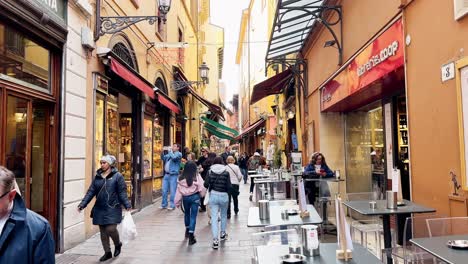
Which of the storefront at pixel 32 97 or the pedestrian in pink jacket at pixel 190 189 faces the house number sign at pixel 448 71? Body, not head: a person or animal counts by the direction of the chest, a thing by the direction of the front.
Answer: the storefront

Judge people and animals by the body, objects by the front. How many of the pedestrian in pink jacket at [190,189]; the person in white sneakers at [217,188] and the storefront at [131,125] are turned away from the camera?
2

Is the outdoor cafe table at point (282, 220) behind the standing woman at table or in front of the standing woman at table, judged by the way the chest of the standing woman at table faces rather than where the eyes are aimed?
in front

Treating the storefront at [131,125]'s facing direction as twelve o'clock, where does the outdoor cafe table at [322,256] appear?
The outdoor cafe table is roughly at 1 o'clock from the storefront.

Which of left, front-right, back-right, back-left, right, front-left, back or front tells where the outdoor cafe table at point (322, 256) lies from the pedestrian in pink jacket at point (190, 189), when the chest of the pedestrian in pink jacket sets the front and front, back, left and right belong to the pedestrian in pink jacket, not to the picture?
back

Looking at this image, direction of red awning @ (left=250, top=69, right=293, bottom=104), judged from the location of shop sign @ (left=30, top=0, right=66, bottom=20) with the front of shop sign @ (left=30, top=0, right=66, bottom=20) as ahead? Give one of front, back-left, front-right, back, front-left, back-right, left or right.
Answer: left

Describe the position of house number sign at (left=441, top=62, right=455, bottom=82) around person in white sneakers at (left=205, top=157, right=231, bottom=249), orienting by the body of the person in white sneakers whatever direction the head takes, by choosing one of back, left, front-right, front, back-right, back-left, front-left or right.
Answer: back-right

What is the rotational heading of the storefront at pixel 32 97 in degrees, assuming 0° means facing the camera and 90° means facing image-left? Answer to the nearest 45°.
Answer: approximately 315°

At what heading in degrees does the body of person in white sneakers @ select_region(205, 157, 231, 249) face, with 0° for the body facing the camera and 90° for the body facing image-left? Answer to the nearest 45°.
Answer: approximately 180°

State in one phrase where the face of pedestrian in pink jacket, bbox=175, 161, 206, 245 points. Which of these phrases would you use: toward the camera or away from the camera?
away from the camera

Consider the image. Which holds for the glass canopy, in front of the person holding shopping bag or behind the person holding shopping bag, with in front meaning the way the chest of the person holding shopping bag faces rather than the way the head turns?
behind

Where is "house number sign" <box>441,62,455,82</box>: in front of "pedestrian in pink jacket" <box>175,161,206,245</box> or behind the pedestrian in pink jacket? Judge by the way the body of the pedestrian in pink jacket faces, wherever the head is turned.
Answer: behind

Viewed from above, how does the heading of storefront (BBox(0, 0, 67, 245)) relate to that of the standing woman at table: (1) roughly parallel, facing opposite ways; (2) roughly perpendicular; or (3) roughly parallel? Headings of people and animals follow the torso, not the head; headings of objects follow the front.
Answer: roughly perpendicular

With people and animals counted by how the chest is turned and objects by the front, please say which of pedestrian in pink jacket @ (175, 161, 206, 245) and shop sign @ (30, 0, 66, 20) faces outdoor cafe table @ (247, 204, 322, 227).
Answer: the shop sign

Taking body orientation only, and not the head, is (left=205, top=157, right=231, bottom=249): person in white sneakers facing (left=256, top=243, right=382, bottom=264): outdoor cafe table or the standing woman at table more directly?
the standing woman at table
